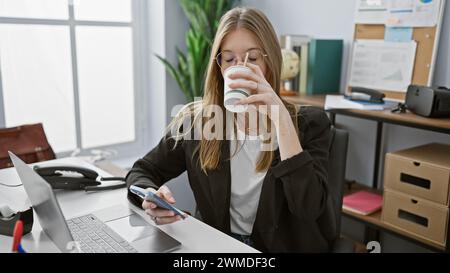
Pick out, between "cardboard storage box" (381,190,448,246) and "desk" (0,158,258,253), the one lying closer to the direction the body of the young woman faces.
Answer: the desk

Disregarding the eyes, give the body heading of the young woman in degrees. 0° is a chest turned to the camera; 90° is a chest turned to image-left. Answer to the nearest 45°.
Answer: approximately 45°

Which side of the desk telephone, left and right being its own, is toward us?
right
